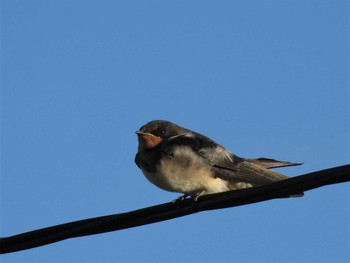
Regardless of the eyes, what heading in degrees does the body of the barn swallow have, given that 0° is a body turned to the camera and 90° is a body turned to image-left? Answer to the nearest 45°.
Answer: approximately 90°
